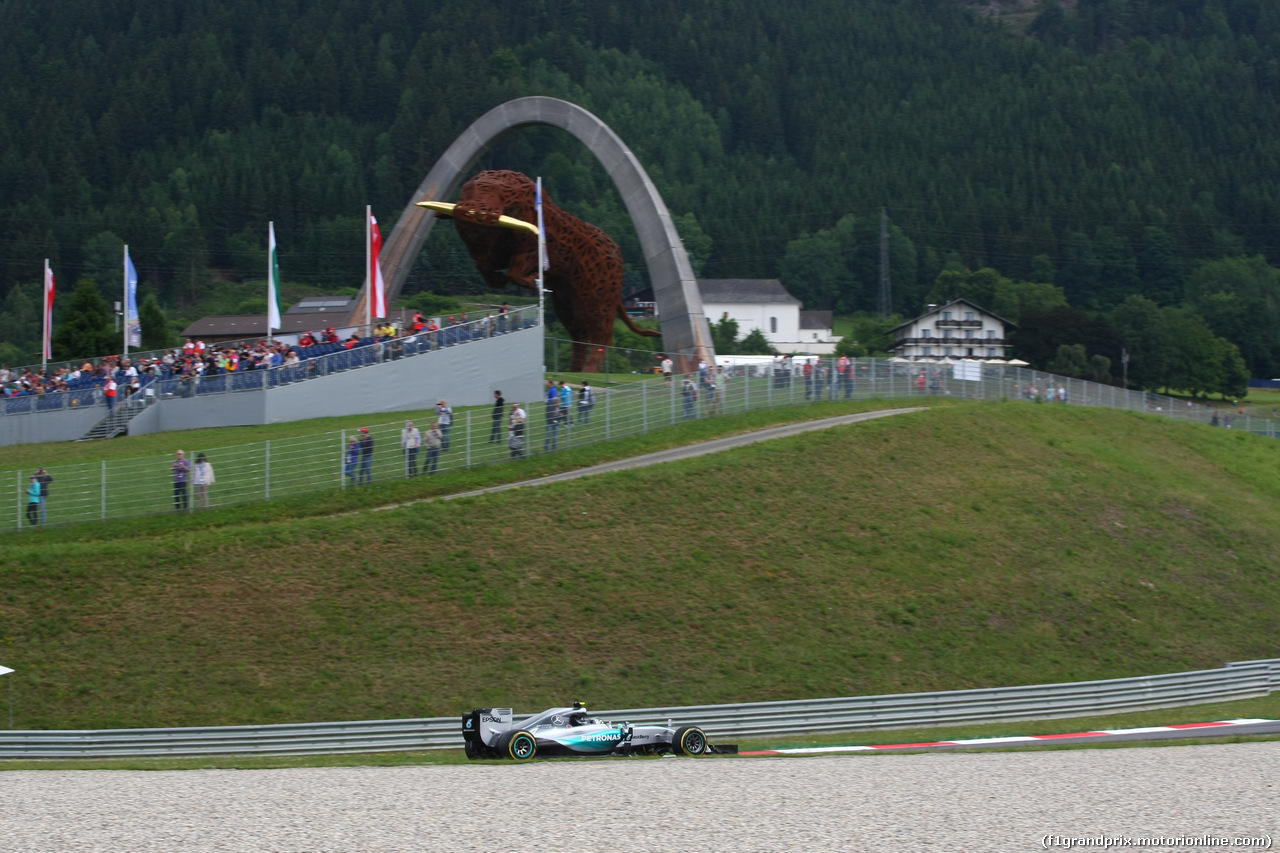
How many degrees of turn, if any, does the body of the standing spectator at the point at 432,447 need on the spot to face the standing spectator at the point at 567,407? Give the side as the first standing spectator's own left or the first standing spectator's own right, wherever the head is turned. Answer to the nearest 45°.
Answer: approximately 135° to the first standing spectator's own left

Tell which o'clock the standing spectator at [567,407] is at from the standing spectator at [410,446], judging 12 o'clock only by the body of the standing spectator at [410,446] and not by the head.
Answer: the standing spectator at [567,407] is roughly at 8 o'clock from the standing spectator at [410,446].

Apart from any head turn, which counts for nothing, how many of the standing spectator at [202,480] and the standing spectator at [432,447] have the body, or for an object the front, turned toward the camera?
2

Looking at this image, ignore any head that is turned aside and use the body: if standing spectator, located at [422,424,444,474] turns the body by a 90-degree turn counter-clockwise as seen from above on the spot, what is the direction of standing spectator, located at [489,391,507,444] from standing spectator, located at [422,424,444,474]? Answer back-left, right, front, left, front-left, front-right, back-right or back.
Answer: front-left

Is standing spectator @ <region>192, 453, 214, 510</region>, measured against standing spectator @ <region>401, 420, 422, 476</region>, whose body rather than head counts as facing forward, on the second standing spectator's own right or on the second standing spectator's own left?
on the second standing spectator's own right

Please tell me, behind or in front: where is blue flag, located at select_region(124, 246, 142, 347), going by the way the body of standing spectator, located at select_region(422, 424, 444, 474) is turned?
behind

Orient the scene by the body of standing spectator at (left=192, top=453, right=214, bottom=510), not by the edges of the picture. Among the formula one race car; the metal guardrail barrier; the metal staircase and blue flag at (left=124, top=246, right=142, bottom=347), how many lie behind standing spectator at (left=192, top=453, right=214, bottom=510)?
2

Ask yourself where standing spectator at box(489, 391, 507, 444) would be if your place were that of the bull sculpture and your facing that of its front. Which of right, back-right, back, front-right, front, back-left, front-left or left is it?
front-left
